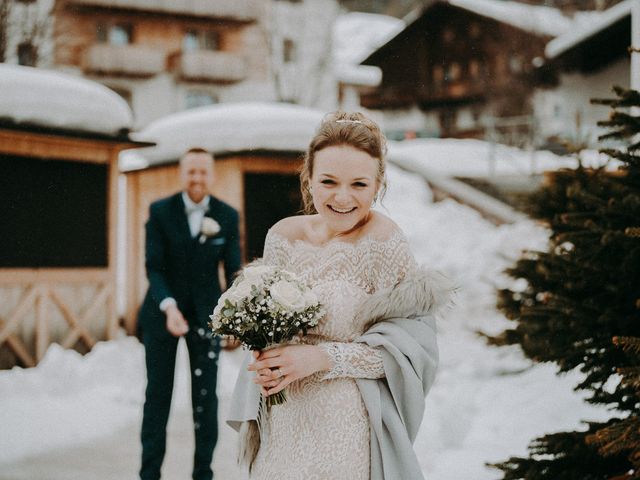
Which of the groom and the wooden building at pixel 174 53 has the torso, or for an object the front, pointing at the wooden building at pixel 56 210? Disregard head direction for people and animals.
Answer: the wooden building at pixel 174 53

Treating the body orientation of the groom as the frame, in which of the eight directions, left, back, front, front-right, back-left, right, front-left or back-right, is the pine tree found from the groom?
front-left

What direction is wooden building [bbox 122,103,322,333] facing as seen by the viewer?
toward the camera

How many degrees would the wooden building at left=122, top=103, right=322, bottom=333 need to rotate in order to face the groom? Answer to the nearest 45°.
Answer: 0° — it already faces them

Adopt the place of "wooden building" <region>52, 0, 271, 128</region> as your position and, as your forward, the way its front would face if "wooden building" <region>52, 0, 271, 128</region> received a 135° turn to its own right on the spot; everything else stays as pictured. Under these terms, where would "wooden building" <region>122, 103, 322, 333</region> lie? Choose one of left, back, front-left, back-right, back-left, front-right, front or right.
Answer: back-left

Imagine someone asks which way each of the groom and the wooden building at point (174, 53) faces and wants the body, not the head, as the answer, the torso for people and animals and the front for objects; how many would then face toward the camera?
2

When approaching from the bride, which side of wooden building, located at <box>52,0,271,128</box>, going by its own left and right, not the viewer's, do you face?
front

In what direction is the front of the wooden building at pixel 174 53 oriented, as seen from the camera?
facing the viewer

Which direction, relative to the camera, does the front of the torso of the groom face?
toward the camera

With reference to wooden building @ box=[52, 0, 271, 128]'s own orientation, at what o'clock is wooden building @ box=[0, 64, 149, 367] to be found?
wooden building @ box=[0, 64, 149, 367] is roughly at 12 o'clock from wooden building @ box=[52, 0, 271, 128].

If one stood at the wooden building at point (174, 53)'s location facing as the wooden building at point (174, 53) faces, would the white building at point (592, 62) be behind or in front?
in front
